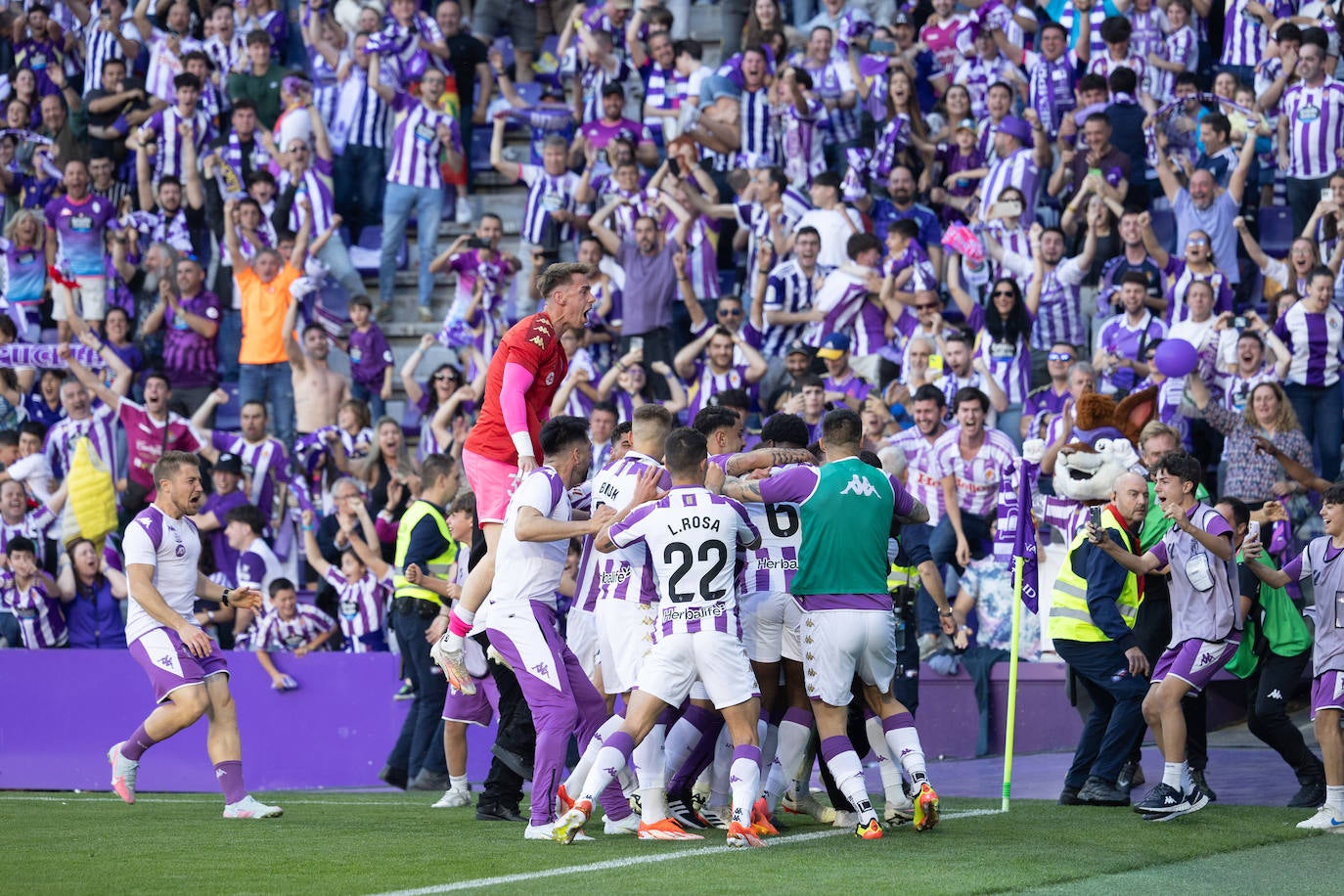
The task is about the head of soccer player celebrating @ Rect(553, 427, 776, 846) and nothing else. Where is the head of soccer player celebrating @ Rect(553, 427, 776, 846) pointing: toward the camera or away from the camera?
away from the camera

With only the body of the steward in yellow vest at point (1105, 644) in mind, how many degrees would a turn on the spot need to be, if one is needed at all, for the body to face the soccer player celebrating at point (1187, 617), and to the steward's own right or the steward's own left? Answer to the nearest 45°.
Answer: approximately 45° to the steward's own right

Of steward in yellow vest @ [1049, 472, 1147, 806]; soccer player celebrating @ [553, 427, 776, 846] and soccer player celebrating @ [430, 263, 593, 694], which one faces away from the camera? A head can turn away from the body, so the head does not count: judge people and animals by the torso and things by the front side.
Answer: soccer player celebrating @ [553, 427, 776, 846]

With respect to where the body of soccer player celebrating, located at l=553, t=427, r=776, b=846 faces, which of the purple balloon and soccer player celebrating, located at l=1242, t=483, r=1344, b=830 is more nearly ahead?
the purple balloon

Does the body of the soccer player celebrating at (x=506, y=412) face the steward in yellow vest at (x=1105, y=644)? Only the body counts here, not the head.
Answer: yes

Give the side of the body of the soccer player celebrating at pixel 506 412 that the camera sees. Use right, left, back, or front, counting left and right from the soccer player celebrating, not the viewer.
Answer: right

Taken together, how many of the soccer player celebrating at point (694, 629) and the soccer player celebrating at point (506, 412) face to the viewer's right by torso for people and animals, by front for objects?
1

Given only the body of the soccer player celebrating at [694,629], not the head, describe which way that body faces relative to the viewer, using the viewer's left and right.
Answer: facing away from the viewer

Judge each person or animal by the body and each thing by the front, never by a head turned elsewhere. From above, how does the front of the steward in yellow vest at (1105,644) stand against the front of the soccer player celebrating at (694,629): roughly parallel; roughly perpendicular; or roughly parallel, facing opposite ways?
roughly perpendicular

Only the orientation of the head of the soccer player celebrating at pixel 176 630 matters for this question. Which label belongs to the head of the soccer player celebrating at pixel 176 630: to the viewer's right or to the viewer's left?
to the viewer's right

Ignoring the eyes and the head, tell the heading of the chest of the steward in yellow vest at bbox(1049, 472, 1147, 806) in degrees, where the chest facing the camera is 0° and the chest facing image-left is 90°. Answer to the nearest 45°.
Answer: approximately 270°

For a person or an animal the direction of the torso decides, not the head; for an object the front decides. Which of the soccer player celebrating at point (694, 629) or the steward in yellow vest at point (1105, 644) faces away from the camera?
the soccer player celebrating
